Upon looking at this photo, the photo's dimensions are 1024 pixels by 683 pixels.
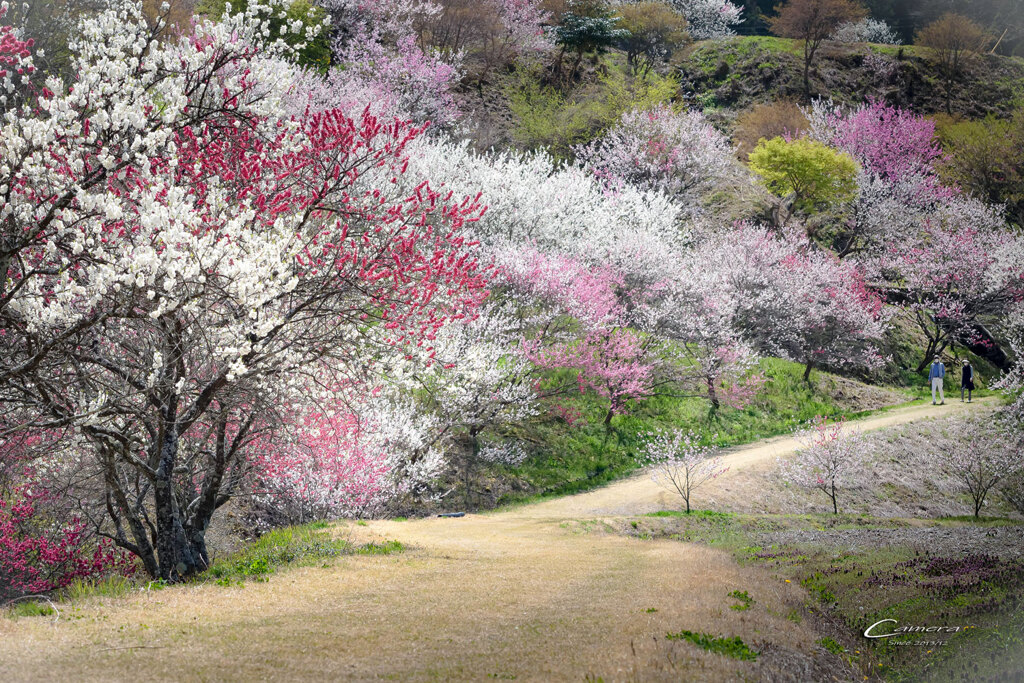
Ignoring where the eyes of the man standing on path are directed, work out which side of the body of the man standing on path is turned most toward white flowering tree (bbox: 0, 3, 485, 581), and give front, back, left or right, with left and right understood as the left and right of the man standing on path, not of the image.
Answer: front

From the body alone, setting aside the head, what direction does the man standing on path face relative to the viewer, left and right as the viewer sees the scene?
facing the viewer

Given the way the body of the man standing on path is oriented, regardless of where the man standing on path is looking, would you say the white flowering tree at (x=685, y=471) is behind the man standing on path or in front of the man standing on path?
in front

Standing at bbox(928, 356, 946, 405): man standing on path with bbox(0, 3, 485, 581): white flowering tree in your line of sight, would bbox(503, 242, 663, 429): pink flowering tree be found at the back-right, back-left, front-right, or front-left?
front-right

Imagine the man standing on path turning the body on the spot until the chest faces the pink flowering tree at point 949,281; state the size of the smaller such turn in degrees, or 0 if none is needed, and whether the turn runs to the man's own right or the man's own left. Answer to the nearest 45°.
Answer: approximately 180°

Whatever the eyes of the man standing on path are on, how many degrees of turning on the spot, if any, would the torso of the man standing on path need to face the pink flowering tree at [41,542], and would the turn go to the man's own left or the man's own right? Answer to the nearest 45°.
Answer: approximately 45° to the man's own right

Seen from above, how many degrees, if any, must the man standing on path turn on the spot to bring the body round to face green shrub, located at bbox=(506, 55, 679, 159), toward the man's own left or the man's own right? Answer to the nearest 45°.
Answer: approximately 135° to the man's own right

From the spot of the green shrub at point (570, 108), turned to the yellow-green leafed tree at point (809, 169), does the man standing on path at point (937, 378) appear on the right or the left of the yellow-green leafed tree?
right
